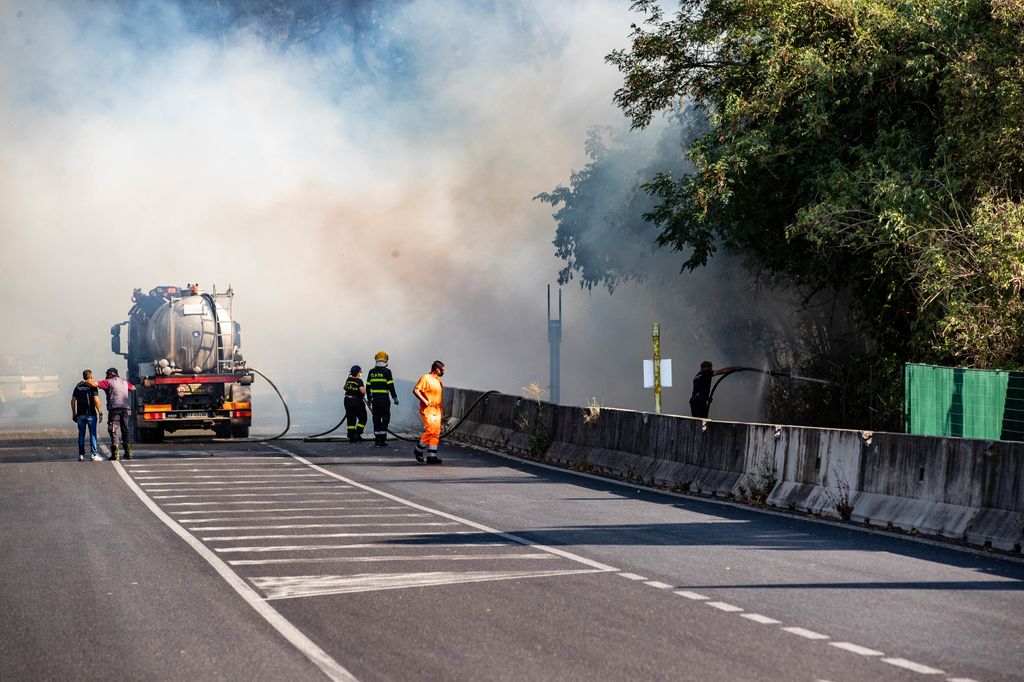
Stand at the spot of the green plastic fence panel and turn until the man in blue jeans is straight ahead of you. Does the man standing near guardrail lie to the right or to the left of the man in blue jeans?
right

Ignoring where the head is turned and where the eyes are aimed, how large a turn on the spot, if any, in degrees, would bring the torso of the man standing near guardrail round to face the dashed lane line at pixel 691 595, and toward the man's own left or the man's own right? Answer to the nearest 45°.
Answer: approximately 90° to the man's own right

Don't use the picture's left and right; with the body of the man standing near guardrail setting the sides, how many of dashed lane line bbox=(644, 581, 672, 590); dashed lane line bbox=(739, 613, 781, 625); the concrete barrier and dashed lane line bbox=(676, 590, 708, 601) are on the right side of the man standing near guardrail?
4

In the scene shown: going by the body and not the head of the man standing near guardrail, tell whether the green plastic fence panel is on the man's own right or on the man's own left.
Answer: on the man's own right

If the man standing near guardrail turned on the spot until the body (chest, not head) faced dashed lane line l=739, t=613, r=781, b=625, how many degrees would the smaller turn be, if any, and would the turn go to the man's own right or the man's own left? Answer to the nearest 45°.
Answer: approximately 90° to the man's own right

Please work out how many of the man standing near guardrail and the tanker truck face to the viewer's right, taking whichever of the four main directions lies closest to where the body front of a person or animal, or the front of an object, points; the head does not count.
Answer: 1

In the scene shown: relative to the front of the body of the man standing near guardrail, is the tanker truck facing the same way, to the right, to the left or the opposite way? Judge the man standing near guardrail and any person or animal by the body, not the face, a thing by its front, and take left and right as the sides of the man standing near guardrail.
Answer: to the left

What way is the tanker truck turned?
away from the camera

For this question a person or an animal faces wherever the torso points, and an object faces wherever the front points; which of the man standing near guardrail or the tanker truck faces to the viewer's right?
the man standing near guardrail

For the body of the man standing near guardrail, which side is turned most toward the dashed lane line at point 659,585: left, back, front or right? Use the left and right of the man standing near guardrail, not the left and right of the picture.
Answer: right

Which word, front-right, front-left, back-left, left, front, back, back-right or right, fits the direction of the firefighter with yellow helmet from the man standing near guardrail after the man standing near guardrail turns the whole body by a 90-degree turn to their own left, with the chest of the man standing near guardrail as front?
left

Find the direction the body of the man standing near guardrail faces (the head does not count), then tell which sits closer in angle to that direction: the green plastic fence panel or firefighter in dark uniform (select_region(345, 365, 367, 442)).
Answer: the green plastic fence panel

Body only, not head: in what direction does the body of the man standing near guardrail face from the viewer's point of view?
to the viewer's right

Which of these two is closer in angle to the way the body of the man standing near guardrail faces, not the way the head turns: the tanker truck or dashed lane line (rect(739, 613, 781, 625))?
the dashed lane line
